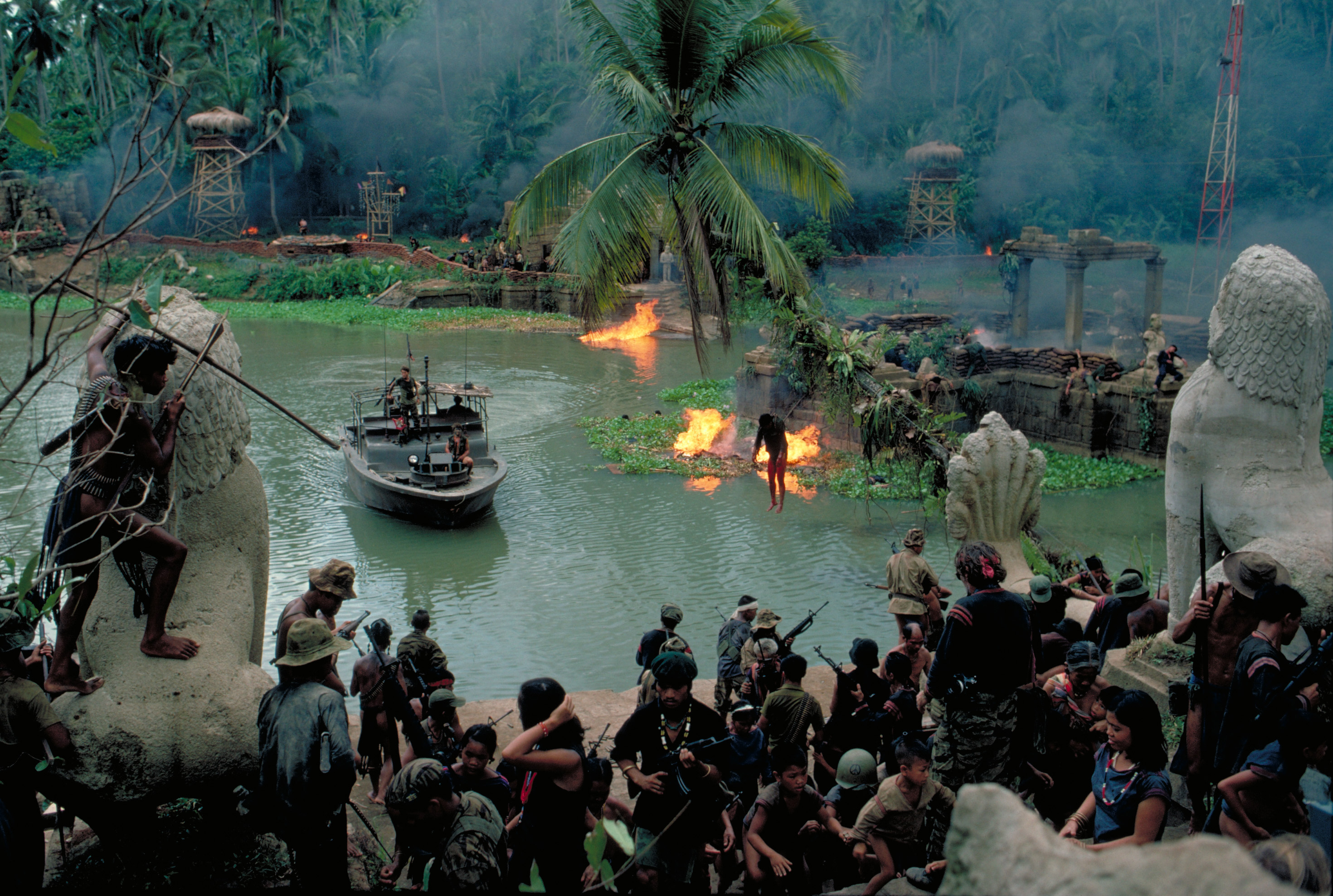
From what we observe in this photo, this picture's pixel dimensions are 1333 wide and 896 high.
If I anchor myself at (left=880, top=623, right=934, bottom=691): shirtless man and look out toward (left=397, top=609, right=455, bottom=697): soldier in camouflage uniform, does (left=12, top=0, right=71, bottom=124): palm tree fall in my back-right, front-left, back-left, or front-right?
front-right

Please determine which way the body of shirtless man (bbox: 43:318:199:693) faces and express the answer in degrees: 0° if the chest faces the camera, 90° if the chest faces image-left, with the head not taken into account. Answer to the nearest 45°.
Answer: approximately 270°

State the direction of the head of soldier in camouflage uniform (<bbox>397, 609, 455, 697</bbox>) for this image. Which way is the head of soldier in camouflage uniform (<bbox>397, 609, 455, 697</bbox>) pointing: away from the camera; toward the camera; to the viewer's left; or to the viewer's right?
away from the camera

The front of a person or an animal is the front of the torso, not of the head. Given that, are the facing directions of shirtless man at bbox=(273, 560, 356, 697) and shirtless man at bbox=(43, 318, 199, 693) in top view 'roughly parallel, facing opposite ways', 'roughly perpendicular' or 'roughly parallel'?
roughly parallel

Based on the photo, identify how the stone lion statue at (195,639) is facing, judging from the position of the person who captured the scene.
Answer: facing away from the viewer and to the right of the viewer

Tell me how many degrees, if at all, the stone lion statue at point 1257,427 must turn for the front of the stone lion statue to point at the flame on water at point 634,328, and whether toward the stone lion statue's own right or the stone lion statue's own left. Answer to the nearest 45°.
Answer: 0° — it already faces it

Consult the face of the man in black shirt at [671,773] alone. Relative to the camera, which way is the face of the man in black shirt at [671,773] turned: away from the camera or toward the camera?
toward the camera

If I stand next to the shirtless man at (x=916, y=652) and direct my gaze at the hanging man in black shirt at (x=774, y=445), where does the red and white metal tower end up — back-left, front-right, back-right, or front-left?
front-right

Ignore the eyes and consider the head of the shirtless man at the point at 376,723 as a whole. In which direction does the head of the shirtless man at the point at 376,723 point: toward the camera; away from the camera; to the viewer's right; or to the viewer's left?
away from the camera

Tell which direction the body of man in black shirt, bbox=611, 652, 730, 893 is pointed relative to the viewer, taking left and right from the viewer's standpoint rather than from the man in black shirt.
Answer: facing the viewer
